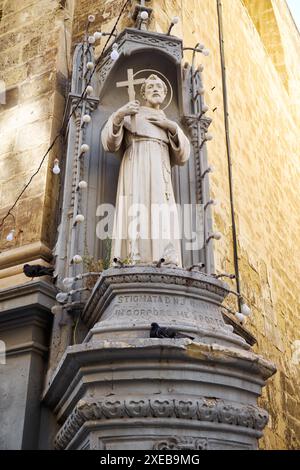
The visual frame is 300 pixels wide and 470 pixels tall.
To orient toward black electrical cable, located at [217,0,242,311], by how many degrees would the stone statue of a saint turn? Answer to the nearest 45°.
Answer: approximately 135° to its left

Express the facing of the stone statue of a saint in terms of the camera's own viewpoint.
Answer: facing the viewer
